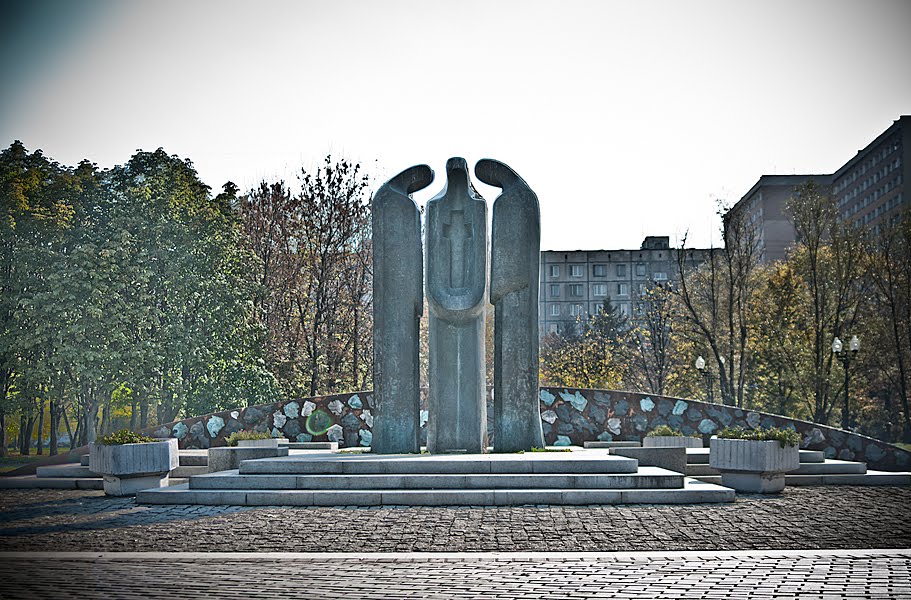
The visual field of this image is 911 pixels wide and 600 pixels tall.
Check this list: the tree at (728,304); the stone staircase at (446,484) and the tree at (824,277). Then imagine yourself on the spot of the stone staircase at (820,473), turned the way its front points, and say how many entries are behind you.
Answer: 2

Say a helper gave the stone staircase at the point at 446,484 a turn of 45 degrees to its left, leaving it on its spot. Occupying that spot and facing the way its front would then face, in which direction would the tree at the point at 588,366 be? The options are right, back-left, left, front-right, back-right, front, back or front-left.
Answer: back-left

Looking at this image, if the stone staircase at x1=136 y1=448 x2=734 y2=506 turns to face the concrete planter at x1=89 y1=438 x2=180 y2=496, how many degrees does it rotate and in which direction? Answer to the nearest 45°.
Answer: approximately 90° to its right

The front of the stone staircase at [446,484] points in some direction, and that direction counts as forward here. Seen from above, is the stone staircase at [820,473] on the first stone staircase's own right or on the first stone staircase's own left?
on the first stone staircase's own left

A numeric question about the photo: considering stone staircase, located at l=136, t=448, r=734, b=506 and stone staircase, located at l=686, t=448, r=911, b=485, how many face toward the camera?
2

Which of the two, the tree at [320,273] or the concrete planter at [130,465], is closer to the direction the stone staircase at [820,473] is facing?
the concrete planter

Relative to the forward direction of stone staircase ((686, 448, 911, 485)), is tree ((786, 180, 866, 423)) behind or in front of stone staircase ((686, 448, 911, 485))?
behind

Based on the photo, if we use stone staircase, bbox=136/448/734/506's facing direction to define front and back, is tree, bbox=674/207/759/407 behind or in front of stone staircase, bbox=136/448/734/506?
behind

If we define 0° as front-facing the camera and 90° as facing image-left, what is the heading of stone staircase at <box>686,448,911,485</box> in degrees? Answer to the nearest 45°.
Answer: approximately 0°

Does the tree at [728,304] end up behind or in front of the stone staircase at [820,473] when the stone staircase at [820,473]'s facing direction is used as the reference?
behind

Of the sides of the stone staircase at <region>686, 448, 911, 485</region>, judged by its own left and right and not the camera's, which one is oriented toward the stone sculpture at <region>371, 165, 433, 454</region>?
right

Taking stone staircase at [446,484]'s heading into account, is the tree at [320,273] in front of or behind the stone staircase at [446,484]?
behind
